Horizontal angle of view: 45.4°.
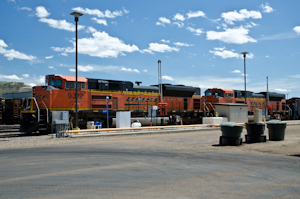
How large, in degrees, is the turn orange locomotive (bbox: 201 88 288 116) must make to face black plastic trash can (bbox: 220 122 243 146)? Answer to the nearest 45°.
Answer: approximately 45° to its left

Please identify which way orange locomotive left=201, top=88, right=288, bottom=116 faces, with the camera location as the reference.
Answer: facing the viewer and to the left of the viewer

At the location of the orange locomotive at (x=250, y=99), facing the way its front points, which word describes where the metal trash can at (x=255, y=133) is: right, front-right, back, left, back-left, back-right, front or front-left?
front-left

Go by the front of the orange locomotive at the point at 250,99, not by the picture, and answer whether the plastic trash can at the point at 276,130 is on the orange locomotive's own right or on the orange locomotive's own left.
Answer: on the orange locomotive's own left

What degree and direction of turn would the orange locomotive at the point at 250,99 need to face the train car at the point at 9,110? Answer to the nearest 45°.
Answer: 0° — it already faces it
